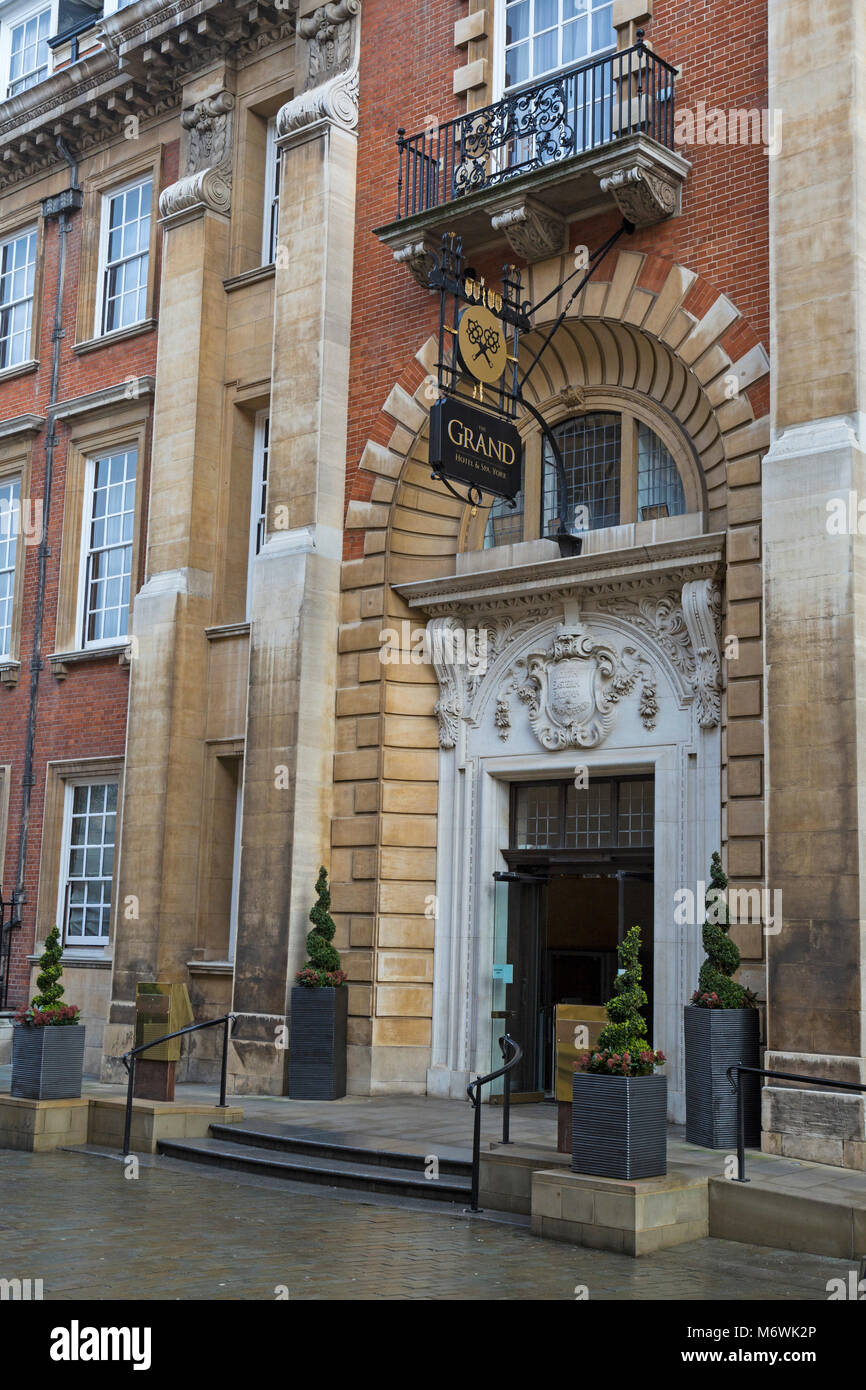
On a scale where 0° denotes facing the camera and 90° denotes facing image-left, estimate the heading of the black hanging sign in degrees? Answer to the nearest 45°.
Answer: approximately 315°
